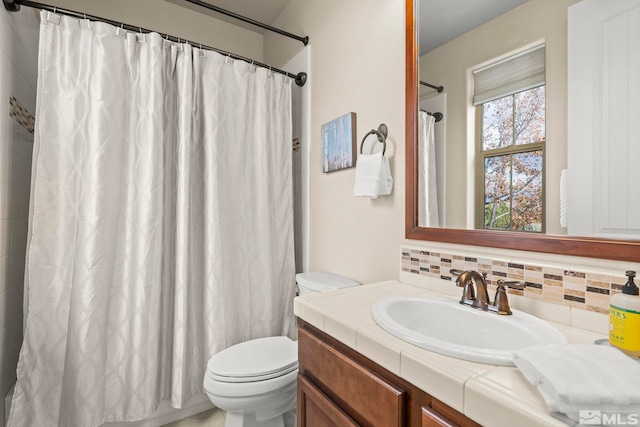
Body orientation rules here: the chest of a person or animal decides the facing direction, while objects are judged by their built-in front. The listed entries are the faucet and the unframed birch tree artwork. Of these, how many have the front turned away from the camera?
0

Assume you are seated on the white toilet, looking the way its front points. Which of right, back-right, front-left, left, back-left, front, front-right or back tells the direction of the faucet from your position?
left

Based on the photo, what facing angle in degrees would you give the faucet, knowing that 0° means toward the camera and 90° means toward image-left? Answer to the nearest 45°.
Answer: approximately 45°

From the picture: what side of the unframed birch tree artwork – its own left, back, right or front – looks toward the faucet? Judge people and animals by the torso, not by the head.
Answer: left

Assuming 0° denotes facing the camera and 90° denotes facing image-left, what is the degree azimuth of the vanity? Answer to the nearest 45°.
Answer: approximately 45°

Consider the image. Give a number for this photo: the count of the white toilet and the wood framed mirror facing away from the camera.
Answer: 0

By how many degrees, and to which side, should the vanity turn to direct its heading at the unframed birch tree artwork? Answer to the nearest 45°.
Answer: approximately 90° to its right
